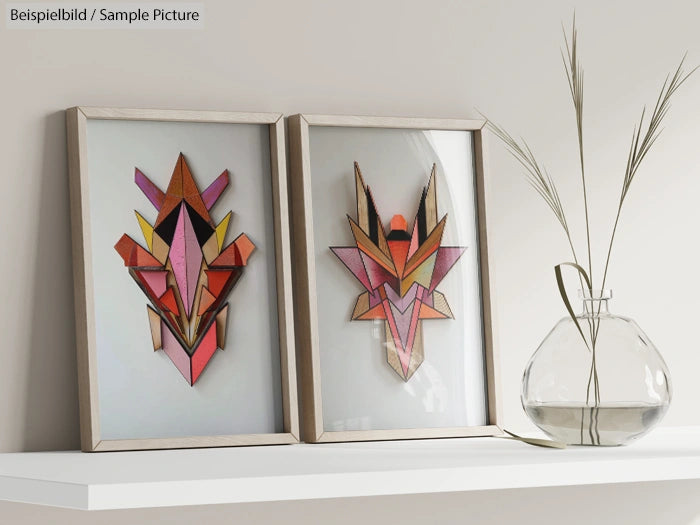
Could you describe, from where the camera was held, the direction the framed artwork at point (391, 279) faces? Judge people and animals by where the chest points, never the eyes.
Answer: facing the viewer and to the right of the viewer

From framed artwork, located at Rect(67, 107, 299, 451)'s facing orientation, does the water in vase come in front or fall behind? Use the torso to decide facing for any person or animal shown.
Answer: in front

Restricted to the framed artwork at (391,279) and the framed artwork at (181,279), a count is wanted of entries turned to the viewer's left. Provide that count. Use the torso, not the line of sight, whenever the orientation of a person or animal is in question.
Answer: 0
